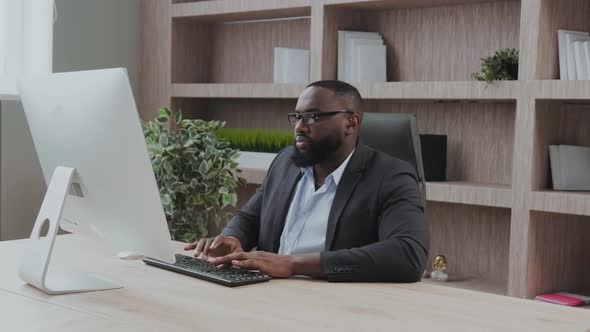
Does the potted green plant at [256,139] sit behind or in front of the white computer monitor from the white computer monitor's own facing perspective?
in front

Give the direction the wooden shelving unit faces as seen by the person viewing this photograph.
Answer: facing the viewer and to the left of the viewer

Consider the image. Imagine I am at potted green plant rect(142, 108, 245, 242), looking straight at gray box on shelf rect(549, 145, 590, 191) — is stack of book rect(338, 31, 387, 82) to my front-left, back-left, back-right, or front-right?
front-left

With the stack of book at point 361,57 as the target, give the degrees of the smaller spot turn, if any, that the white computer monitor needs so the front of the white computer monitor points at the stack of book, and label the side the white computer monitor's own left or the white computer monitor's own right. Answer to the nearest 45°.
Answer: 0° — it already faces it

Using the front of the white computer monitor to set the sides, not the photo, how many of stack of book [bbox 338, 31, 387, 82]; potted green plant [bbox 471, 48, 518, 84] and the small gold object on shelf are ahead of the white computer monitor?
3

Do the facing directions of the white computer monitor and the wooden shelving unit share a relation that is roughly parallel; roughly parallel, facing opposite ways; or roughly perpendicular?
roughly parallel, facing opposite ways

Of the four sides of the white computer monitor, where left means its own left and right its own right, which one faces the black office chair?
front

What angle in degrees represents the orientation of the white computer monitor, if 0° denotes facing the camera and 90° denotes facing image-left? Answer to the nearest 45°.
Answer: approximately 225°

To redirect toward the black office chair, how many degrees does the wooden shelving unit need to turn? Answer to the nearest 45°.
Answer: approximately 45° to its left
